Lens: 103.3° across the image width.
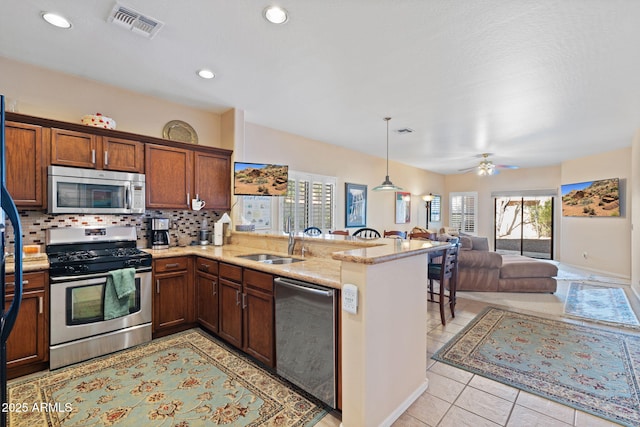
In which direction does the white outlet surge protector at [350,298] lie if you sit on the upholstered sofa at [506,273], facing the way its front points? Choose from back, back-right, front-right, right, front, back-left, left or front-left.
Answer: right

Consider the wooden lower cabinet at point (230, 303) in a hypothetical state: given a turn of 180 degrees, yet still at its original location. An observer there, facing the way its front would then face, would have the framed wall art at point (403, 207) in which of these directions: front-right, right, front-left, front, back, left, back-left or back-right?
front

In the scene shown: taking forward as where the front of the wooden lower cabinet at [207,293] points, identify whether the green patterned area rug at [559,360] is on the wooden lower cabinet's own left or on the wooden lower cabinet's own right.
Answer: on the wooden lower cabinet's own left

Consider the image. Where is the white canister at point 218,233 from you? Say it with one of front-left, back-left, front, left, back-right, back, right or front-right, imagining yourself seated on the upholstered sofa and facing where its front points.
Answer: back-right

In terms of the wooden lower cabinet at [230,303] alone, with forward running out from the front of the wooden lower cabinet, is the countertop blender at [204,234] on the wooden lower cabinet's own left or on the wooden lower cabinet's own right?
on the wooden lower cabinet's own right

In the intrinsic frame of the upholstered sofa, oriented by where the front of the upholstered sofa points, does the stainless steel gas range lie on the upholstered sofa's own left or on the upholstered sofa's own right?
on the upholstered sofa's own right

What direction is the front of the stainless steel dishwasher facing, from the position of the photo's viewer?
facing the viewer and to the left of the viewer

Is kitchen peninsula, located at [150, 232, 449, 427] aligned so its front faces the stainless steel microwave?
no

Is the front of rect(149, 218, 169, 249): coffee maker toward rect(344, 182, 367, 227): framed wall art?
no

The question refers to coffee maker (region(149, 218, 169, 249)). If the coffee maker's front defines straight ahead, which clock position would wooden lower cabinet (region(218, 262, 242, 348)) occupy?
The wooden lower cabinet is roughly at 11 o'clock from the coffee maker.

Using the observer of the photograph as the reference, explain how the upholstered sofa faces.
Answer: facing to the right of the viewer

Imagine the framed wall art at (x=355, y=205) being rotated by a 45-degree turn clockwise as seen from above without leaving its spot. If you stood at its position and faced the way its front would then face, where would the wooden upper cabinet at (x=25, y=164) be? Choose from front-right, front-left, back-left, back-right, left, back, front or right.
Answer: front-right

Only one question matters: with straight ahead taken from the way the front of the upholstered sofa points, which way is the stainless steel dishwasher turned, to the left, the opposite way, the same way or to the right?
to the right

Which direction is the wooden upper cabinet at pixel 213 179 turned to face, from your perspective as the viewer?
facing the viewer and to the right of the viewer

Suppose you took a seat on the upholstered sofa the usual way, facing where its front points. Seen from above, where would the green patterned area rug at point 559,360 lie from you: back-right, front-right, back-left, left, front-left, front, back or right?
right

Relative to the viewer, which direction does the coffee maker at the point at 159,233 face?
toward the camera

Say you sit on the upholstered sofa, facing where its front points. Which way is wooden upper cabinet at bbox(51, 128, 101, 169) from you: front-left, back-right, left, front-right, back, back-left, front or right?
back-right

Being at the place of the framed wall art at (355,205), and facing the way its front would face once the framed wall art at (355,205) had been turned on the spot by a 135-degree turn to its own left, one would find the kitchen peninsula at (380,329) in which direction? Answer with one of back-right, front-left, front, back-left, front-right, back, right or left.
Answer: back

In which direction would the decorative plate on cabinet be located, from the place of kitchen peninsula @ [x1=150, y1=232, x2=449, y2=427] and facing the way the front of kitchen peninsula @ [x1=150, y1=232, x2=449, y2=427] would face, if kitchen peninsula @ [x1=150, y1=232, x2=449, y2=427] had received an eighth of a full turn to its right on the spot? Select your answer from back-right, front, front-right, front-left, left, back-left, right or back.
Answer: front-right

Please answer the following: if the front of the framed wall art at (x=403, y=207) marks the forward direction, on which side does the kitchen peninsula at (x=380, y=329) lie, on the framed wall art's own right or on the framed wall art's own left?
on the framed wall art's own right
